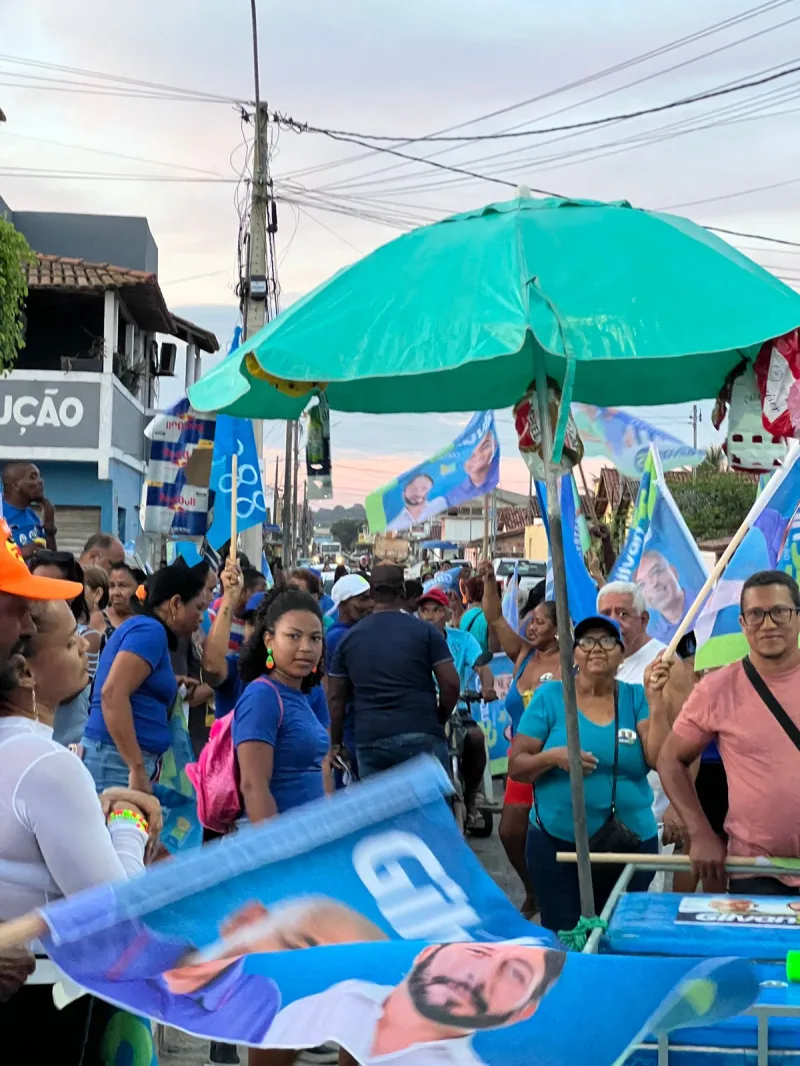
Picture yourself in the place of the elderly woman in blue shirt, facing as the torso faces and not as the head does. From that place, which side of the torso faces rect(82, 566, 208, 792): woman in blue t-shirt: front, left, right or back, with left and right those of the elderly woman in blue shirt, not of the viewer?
right

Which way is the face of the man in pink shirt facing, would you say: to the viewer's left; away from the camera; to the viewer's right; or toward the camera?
toward the camera

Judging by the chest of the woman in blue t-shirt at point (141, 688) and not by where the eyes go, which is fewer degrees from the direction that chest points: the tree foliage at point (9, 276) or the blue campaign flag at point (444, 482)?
the blue campaign flag

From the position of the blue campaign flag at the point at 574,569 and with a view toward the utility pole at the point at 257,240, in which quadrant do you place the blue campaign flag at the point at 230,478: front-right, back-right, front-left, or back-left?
front-left

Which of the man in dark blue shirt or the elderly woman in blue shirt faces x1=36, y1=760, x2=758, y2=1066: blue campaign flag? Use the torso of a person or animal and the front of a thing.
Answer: the elderly woman in blue shirt

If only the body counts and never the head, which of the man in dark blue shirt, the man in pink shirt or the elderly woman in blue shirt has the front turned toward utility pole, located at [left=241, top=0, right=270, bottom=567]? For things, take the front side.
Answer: the man in dark blue shirt

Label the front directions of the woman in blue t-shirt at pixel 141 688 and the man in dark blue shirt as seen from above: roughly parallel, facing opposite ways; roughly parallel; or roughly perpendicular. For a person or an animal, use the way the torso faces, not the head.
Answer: roughly perpendicular

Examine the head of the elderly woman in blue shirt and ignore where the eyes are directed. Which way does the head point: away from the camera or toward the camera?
toward the camera

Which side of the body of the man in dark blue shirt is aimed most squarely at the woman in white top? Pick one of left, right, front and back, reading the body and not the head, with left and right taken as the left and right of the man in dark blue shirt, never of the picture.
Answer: back

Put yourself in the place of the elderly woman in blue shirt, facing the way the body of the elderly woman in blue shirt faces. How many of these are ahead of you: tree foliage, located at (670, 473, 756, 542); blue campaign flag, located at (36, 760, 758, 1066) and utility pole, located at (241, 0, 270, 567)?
1

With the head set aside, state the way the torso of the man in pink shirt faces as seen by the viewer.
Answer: toward the camera

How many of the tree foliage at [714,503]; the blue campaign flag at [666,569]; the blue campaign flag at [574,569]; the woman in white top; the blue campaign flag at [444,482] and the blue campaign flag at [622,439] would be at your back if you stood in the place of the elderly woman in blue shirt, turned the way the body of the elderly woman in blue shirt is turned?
5

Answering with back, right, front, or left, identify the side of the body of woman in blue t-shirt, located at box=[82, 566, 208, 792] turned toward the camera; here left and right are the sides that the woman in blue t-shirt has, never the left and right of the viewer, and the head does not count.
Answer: right

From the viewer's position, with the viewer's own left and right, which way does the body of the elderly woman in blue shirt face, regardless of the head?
facing the viewer
